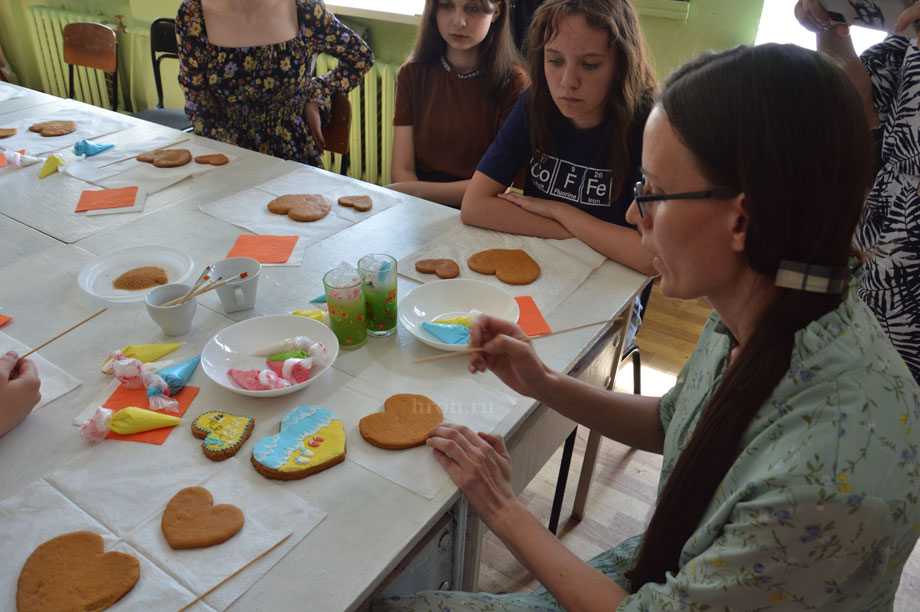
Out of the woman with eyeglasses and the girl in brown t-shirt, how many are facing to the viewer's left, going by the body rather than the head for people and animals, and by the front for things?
1

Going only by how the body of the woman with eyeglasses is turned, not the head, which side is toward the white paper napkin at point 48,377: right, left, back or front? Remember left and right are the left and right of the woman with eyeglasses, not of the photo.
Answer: front

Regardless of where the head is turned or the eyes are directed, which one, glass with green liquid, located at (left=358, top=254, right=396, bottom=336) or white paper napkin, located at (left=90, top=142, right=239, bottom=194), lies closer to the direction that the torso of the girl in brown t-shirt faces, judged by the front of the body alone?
the glass with green liquid

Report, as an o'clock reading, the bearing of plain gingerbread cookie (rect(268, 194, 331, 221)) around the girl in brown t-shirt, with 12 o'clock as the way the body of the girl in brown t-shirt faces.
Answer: The plain gingerbread cookie is roughly at 1 o'clock from the girl in brown t-shirt.

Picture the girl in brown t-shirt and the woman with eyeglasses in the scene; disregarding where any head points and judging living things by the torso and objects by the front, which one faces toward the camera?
the girl in brown t-shirt

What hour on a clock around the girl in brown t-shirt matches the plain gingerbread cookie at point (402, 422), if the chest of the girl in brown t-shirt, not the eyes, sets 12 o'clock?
The plain gingerbread cookie is roughly at 12 o'clock from the girl in brown t-shirt.

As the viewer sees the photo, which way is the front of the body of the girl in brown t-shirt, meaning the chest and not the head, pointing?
toward the camera

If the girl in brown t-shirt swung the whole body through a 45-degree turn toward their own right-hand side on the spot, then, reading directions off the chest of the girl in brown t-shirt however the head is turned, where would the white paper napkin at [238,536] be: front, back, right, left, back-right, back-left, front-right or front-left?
front-left

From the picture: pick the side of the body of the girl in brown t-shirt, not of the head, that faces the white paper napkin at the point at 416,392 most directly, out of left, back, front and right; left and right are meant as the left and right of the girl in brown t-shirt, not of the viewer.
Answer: front

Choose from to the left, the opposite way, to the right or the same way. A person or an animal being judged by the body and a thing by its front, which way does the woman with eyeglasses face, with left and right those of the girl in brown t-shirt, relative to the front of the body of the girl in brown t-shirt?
to the right

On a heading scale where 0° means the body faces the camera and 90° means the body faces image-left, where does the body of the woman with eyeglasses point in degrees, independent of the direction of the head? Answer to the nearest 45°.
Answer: approximately 90°

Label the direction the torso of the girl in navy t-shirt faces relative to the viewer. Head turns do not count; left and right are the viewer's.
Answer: facing the viewer and to the left of the viewer

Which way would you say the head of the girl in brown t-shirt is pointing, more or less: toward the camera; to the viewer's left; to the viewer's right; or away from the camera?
toward the camera

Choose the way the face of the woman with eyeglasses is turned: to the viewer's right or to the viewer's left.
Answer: to the viewer's left

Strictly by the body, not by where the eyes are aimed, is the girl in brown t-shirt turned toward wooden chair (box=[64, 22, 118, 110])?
no

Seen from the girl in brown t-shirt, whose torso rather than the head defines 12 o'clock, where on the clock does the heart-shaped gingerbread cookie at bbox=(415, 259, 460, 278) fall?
The heart-shaped gingerbread cookie is roughly at 12 o'clock from the girl in brown t-shirt.
